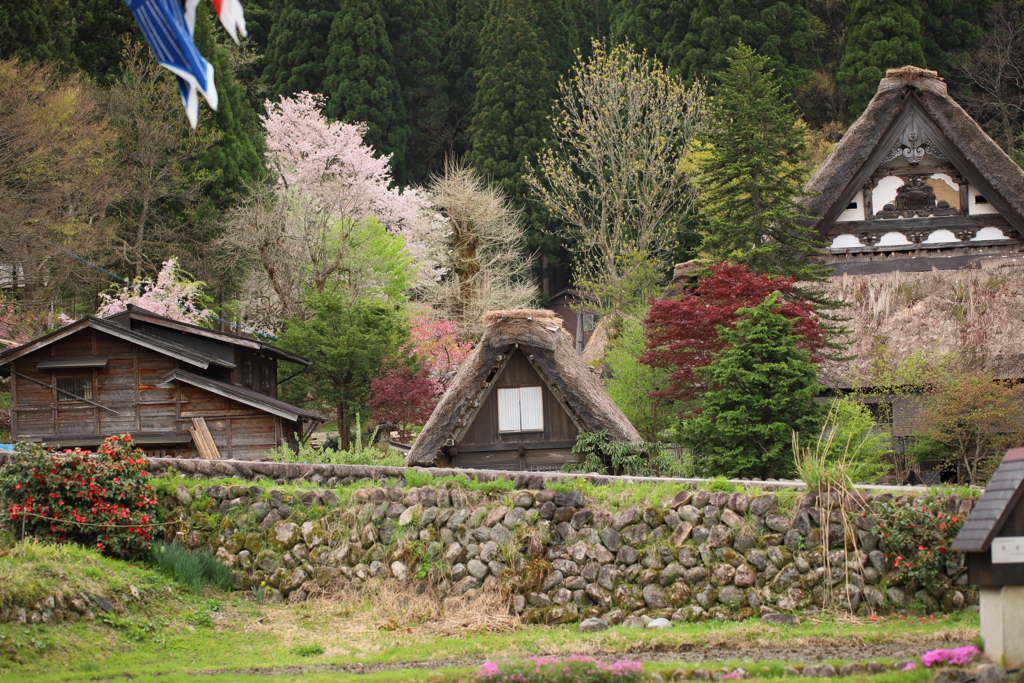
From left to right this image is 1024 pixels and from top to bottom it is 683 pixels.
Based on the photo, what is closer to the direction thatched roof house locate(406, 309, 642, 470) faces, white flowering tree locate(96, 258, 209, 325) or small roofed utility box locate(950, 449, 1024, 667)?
the small roofed utility box

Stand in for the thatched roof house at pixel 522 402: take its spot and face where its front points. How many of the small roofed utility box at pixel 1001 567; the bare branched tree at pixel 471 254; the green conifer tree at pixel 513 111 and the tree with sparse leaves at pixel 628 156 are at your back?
3

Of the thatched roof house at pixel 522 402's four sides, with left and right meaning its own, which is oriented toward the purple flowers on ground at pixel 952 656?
front

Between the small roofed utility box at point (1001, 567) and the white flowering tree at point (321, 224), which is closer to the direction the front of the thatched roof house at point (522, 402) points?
the small roofed utility box

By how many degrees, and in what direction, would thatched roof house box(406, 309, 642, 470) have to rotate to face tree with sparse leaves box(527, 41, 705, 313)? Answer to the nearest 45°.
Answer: approximately 180°

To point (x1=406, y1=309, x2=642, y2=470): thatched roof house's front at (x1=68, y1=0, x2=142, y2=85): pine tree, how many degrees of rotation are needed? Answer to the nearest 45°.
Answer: approximately 135° to its right

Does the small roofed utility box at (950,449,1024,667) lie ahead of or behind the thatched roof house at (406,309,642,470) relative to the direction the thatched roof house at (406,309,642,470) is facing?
ahead

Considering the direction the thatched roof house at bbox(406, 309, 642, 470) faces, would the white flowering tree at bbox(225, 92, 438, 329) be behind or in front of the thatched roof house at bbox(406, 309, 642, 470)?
behind

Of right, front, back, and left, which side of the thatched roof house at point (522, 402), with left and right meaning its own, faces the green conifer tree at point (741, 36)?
back

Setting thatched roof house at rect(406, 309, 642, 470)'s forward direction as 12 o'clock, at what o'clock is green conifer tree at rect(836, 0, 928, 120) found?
The green conifer tree is roughly at 7 o'clock from the thatched roof house.

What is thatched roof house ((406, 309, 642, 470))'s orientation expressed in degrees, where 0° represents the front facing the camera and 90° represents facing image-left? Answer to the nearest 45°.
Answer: approximately 0°

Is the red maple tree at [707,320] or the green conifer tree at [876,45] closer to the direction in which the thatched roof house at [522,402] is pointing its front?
the red maple tree

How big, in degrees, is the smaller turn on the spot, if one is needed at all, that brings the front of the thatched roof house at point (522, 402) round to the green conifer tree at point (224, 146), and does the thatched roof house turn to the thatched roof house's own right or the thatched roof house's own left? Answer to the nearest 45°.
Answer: approximately 135° to the thatched roof house's own right

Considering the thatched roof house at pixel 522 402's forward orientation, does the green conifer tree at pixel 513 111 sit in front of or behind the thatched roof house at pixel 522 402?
behind

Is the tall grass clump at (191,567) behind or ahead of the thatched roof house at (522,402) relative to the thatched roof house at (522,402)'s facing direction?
ahead
